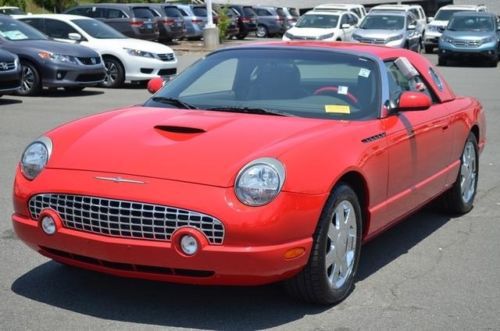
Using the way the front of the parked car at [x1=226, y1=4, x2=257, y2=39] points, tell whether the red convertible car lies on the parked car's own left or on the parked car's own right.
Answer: on the parked car's own left

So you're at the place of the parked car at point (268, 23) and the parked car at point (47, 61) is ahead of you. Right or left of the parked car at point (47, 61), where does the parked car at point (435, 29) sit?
left

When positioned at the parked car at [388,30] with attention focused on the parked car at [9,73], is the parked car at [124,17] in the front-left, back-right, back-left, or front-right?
front-right

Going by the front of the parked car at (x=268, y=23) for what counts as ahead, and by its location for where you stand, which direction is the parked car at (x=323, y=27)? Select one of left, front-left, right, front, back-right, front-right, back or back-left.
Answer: back-left

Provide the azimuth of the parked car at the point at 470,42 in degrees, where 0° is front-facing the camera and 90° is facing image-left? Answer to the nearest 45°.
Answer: approximately 0°

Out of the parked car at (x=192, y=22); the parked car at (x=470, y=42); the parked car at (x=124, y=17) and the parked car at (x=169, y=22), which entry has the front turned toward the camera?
the parked car at (x=470, y=42)

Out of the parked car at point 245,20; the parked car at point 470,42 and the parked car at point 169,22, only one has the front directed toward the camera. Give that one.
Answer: the parked car at point 470,42

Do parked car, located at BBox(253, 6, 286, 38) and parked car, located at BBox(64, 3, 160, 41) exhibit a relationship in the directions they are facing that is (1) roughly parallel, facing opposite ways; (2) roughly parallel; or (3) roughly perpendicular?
roughly parallel

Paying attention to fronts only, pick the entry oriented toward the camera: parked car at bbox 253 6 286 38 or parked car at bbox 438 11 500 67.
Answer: parked car at bbox 438 11 500 67

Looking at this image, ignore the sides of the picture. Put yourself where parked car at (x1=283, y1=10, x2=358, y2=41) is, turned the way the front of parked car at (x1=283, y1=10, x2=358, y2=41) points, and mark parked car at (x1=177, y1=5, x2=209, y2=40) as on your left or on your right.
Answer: on your right

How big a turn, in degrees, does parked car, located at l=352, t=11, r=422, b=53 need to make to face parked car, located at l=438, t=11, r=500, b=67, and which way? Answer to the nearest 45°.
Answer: approximately 90° to its left

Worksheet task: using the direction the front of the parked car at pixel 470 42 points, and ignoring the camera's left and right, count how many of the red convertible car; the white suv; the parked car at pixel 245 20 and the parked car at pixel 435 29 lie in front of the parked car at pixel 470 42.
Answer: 1

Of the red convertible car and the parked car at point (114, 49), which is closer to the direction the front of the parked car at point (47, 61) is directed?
the red convertible car

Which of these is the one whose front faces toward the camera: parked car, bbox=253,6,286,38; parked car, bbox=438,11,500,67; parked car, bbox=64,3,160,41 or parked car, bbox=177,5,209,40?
parked car, bbox=438,11,500,67
